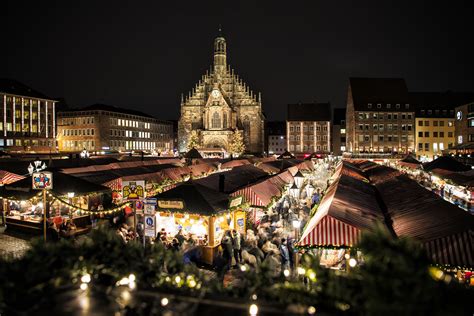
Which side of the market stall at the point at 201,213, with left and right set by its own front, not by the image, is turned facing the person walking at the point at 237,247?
left

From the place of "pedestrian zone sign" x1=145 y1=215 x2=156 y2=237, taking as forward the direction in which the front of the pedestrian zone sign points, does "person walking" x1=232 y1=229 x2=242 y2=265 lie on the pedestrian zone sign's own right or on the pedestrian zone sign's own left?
on the pedestrian zone sign's own left

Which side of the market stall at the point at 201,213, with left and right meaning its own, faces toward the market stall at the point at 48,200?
right

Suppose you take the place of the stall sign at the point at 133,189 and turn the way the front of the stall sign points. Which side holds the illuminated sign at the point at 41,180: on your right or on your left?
on your right

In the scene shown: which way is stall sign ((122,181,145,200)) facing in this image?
toward the camera

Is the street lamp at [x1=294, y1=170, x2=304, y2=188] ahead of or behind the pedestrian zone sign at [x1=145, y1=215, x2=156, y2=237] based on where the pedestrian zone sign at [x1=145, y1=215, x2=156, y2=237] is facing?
behind

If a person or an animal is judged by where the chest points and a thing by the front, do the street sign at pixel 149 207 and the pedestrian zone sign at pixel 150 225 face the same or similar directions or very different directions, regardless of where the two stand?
same or similar directions

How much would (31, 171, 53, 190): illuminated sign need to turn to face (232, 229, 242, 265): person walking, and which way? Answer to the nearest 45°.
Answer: approximately 45° to its left

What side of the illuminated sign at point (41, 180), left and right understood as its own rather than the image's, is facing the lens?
front

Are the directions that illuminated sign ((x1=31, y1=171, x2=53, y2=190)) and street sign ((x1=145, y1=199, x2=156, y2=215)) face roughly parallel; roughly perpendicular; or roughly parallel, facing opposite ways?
roughly parallel

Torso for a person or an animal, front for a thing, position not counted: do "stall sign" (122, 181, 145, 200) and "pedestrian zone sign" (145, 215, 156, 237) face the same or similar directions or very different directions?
same or similar directions

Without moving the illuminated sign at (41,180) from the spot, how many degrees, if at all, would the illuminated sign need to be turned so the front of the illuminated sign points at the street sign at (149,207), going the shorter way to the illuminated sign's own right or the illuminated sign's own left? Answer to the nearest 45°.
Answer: approximately 45° to the illuminated sign's own left

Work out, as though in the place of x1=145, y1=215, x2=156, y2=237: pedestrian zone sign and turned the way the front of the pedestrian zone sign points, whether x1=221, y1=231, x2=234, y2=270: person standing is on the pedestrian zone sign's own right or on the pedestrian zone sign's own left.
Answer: on the pedestrian zone sign's own left

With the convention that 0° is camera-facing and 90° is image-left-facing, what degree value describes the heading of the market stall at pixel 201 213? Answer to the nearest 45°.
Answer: approximately 45°

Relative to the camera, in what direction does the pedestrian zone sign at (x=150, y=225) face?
facing the viewer

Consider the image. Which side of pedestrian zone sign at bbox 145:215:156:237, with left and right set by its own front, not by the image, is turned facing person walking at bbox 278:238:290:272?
left

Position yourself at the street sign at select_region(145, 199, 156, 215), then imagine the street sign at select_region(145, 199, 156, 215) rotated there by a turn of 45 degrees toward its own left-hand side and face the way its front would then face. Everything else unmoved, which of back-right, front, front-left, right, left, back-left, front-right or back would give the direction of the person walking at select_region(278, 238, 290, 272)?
front-left

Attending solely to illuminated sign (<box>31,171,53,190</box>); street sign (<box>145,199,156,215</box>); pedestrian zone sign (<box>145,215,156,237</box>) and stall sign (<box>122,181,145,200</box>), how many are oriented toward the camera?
4
